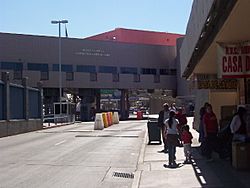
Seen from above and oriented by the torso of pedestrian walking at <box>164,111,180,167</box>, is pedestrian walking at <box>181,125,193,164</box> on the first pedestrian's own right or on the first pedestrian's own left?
on the first pedestrian's own right

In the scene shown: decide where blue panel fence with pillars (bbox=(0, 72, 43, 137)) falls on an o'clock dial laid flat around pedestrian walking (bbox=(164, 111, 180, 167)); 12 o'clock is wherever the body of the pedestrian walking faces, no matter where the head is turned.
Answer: The blue panel fence with pillars is roughly at 11 o'clock from the pedestrian walking.

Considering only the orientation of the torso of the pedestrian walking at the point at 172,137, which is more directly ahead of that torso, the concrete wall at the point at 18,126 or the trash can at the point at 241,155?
the concrete wall

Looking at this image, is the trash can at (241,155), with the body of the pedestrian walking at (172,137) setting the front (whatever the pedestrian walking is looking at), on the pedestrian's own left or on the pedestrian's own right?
on the pedestrian's own right

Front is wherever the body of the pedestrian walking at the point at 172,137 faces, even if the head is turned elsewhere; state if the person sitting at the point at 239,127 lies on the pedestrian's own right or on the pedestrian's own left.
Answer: on the pedestrian's own right

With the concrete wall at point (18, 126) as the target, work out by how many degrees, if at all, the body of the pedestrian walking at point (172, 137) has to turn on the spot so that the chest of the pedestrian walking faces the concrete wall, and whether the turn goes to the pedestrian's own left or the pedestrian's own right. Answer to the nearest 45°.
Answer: approximately 45° to the pedestrian's own left

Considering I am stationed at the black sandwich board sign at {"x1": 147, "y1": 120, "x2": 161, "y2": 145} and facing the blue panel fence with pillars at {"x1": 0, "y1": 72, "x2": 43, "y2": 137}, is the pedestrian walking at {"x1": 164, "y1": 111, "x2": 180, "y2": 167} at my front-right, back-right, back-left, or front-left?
back-left

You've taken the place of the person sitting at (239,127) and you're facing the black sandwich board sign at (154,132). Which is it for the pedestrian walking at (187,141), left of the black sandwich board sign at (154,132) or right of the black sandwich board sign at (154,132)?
left

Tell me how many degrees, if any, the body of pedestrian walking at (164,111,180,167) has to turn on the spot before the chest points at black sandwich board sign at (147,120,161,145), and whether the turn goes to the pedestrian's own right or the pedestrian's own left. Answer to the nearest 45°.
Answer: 0° — they already face it

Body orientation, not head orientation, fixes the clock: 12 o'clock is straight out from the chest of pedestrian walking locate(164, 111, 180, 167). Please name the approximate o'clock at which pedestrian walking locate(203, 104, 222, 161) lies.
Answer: pedestrian walking locate(203, 104, 222, 161) is roughly at 2 o'clock from pedestrian walking locate(164, 111, 180, 167).

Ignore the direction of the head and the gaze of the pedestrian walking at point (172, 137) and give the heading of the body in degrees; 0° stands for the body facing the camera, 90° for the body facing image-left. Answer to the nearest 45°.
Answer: approximately 180°
